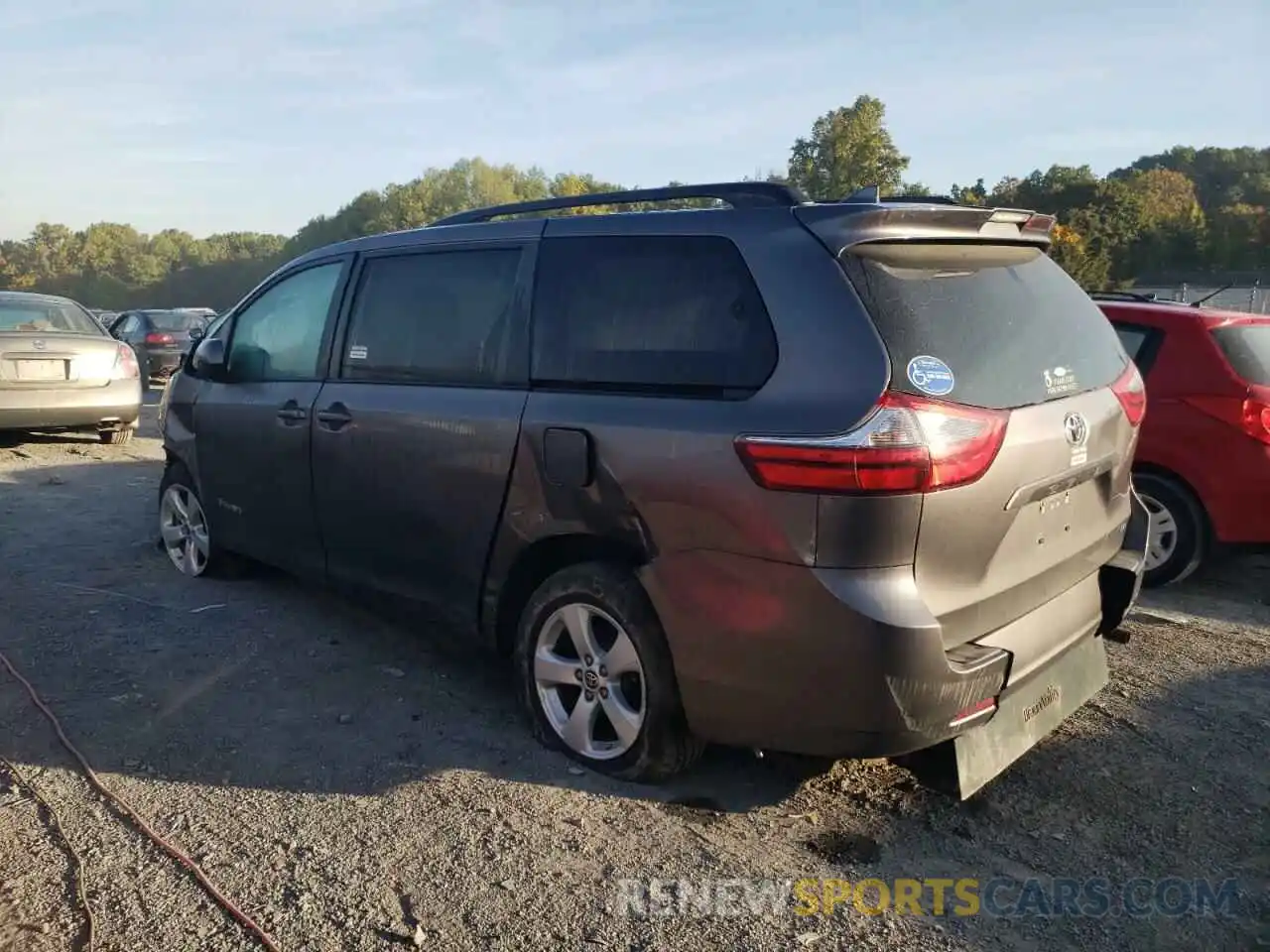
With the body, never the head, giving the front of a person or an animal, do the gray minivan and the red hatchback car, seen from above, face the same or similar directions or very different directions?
same or similar directions

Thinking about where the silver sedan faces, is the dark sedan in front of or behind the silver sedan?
in front

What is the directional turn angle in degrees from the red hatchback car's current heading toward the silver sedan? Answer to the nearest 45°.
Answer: approximately 45° to its left

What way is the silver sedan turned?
away from the camera

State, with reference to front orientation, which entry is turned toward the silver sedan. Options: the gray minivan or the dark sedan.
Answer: the gray minivan

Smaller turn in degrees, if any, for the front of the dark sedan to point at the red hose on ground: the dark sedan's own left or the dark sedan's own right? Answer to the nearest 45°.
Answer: approximately 135° to the dark sedan's own left

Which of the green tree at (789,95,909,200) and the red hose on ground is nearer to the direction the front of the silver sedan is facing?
the green tree

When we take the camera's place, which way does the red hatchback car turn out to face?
facing away from the viewer and to the left of the viewer

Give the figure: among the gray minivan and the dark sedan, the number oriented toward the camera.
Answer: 0

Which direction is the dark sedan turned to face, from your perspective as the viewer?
facing away from the viewer and to the left of the viewer

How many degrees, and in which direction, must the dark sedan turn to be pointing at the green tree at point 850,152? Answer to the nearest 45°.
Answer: approximately 90° to its right

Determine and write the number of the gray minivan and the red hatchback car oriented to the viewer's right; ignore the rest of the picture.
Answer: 0

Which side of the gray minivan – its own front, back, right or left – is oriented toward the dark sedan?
front

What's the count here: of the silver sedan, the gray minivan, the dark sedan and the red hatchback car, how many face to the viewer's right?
0

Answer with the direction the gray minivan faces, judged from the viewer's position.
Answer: facing away from the viewer and to the left of the viewer

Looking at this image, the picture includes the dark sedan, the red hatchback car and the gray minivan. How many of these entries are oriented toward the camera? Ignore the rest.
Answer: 0

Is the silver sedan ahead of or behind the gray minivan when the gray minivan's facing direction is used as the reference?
ahead
